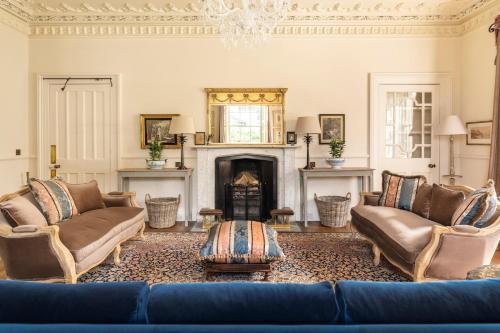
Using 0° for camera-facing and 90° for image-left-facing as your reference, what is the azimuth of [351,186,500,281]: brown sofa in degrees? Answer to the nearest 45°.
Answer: approximately 45°

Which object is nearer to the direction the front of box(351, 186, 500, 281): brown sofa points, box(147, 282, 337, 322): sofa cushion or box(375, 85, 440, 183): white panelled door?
the sofa cushion

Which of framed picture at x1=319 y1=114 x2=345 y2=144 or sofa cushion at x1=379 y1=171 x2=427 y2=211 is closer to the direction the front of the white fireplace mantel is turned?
the sofa cushion

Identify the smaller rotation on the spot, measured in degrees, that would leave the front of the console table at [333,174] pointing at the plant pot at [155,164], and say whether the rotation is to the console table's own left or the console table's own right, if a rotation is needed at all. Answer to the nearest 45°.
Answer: approximately 90° to the console table's own right

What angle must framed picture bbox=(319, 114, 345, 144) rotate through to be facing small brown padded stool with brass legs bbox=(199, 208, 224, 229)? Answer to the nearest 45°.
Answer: approximately 45° to its right

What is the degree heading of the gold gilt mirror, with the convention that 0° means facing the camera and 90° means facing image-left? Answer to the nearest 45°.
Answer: approximately 0°

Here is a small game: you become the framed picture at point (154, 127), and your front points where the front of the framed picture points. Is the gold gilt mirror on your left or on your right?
on your left
